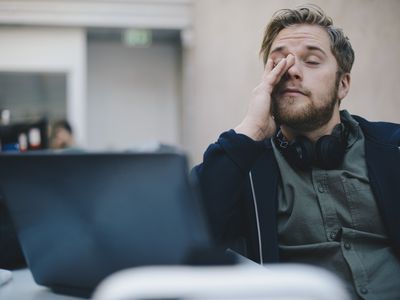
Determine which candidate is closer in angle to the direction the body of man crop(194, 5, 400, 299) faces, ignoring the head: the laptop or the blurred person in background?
the laptop

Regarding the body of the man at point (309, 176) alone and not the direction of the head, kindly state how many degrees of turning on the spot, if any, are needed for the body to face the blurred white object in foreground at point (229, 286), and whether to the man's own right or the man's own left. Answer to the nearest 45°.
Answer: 0° — they already face it

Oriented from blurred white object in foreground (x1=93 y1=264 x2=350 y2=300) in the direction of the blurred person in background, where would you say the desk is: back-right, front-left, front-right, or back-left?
front-left

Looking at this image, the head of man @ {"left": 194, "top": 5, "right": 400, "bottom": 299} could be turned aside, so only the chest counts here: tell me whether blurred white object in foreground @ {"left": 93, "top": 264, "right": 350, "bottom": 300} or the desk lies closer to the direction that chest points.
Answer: the blurred white object in foreground

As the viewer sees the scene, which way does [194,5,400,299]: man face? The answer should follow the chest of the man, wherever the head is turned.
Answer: toward the camera

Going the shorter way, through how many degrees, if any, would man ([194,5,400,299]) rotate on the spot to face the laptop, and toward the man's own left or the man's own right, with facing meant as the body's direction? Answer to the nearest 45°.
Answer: approximately 45° to the man's own right

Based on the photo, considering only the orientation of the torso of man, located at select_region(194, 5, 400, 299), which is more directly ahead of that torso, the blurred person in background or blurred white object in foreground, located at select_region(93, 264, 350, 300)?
the blurred white object in foreground

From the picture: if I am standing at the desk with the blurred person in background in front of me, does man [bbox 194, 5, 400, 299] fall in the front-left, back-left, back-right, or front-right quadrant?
front-right

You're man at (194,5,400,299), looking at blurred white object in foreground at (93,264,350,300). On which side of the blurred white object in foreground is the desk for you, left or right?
right

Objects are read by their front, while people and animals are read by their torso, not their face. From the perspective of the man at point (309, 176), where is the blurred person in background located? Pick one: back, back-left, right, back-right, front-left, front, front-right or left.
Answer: back-right

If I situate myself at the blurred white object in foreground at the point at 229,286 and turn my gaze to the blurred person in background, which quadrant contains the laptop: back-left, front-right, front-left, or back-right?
front-left

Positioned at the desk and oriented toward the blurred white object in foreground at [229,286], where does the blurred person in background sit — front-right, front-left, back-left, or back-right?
back-left

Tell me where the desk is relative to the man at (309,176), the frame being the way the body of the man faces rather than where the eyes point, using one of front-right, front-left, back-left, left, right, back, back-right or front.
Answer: front-right

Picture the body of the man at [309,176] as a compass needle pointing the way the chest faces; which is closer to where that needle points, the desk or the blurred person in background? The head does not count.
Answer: the desk
